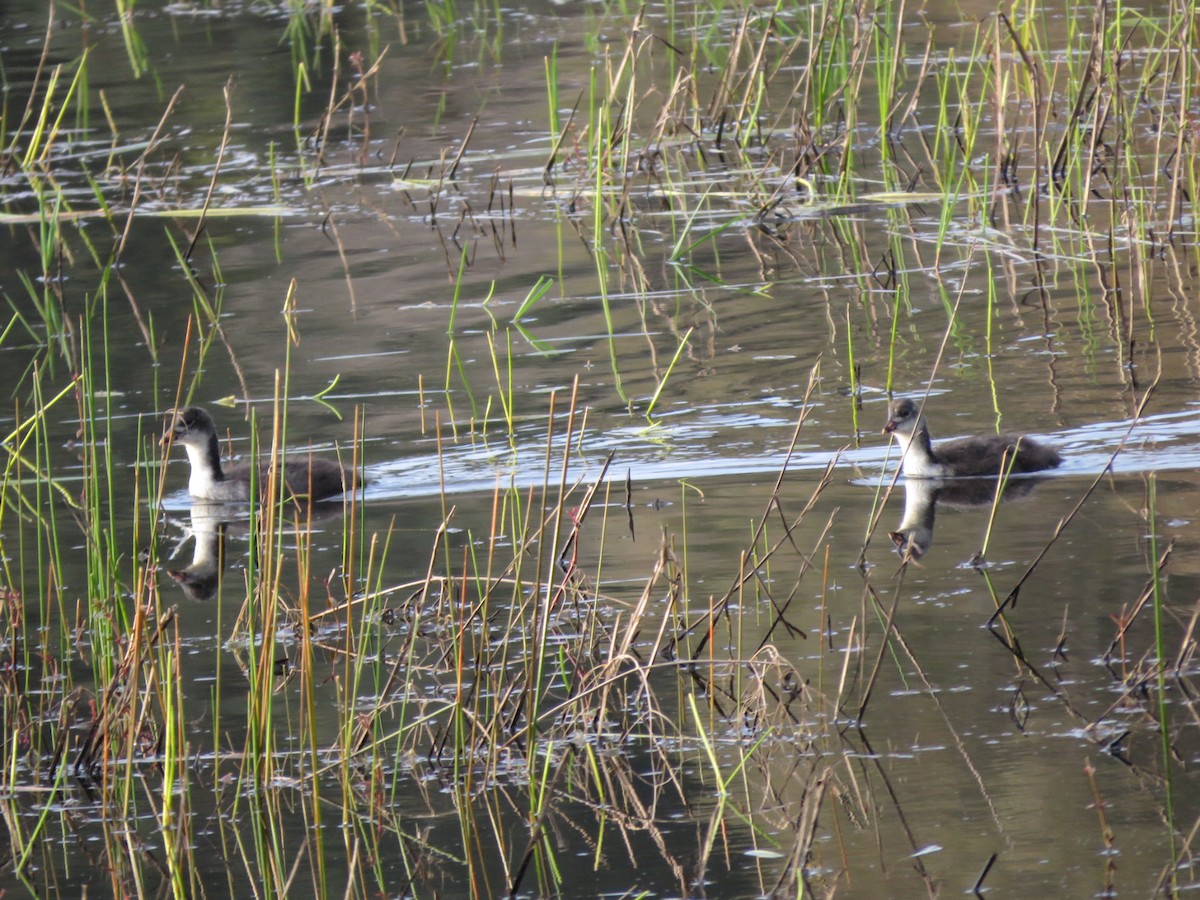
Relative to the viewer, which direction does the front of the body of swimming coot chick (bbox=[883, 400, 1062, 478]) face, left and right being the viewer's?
facing to the left of the viewer

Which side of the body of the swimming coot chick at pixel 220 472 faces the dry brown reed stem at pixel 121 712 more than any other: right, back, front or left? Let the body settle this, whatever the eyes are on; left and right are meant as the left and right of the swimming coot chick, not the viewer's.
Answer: left

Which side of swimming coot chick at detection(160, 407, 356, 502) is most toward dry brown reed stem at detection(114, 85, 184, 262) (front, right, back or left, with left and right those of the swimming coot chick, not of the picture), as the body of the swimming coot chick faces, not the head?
right

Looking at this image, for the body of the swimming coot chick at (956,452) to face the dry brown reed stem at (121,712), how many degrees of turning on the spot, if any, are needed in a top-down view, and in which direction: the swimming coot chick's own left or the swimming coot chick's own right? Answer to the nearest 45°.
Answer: approximately 45° to the swimming coot chick's own left

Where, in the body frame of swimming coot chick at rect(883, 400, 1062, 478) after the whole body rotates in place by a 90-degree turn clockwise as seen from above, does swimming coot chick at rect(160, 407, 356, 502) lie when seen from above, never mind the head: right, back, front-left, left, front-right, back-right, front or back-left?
left

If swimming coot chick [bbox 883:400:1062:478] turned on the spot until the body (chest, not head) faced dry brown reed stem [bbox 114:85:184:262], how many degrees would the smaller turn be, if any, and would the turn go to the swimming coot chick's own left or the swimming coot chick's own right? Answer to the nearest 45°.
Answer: approximately 45° to the swimming coot chick's own right

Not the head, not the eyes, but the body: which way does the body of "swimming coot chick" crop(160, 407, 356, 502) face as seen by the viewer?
to the viewer's left

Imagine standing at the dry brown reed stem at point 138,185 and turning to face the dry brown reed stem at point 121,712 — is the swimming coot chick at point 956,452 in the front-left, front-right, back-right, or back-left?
front-left
